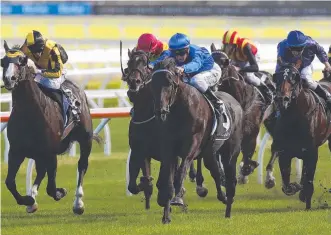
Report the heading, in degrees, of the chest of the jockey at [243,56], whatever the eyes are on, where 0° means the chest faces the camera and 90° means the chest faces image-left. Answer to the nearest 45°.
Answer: approximately 45°

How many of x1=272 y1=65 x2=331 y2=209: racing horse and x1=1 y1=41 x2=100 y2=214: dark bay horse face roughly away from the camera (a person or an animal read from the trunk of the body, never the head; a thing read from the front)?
0

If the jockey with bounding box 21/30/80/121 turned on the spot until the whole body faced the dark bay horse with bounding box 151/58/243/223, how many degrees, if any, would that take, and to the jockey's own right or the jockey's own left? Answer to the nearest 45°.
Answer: approximately 90° to the jockey's own left

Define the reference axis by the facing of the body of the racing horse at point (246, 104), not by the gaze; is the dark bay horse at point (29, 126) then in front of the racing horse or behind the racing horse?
in front

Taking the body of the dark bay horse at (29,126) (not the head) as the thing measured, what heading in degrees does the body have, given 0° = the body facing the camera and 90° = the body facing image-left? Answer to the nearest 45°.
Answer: approximately 45°

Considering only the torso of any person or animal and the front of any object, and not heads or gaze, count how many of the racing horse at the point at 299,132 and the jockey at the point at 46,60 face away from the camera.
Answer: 0

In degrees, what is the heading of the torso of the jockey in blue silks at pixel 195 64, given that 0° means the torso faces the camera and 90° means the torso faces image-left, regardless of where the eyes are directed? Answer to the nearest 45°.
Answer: approximately 45°
